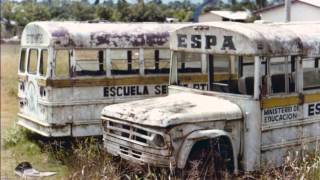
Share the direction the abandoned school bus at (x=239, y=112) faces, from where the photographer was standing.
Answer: facing the viewer and to the left of the viewer

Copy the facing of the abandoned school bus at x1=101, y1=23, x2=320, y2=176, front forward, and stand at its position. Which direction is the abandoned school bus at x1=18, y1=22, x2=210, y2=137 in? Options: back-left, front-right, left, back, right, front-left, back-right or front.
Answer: right
